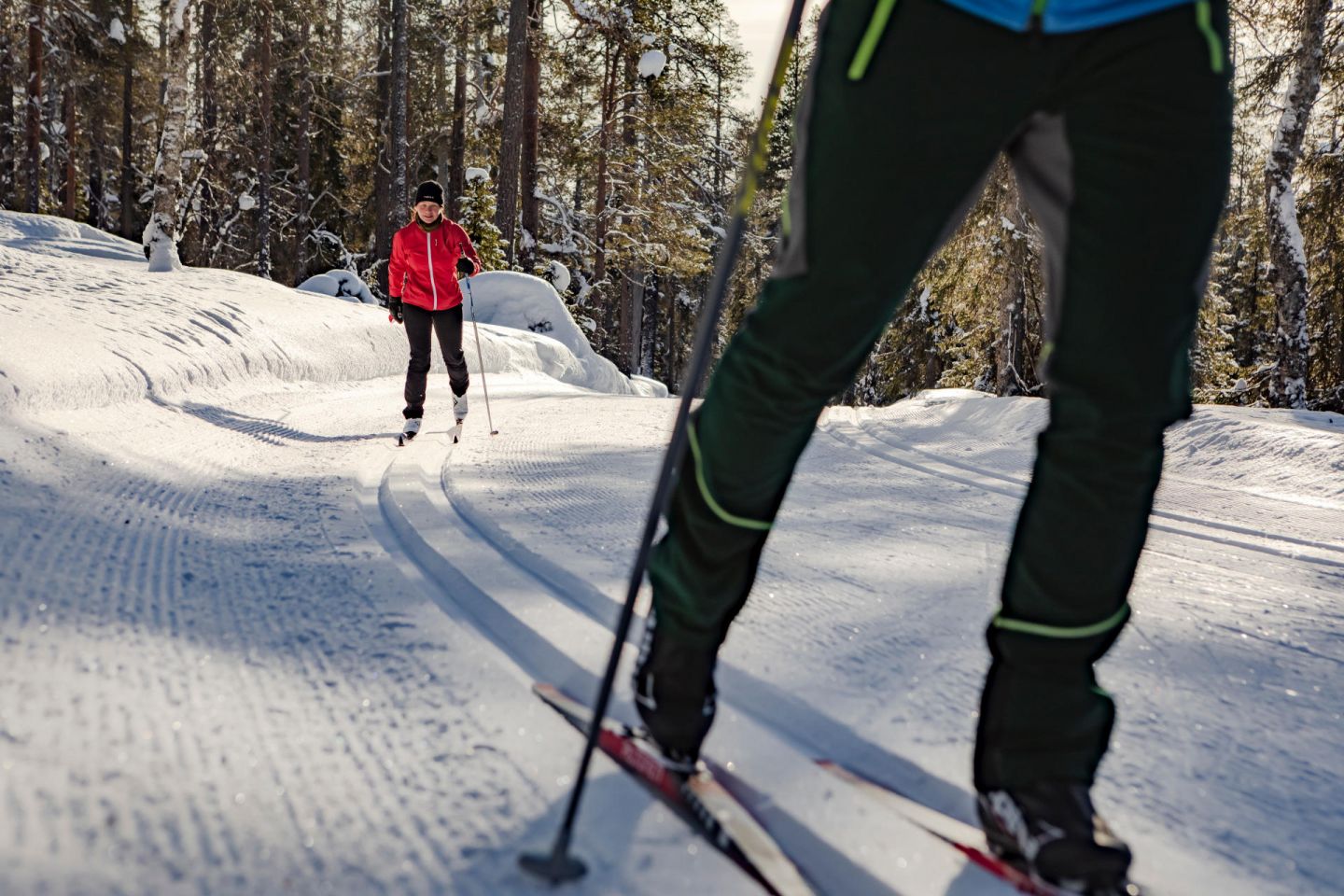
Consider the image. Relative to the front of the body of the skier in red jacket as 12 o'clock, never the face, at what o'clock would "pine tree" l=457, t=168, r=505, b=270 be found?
The pine tree is roughly at 6 o'clock from the skier in red jacket.

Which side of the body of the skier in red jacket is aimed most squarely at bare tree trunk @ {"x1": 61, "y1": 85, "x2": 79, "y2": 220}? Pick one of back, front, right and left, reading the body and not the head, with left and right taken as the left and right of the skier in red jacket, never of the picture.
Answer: back

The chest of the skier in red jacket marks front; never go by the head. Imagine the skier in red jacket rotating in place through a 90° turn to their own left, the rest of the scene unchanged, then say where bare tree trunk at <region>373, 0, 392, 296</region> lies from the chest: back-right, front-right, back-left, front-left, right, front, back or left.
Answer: left

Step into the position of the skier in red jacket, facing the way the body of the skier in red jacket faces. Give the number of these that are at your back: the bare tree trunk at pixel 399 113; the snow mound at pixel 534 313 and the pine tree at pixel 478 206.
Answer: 3

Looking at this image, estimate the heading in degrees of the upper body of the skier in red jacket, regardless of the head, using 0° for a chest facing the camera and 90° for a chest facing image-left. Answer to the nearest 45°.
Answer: approximately 0°

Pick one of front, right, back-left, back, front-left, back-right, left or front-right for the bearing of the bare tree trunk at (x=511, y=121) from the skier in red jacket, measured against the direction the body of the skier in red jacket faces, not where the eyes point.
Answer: back

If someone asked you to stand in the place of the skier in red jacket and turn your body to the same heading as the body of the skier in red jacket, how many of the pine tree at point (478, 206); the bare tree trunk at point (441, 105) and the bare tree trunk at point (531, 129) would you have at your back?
3

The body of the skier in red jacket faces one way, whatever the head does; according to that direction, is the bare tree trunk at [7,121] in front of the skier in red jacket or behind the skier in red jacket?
behind

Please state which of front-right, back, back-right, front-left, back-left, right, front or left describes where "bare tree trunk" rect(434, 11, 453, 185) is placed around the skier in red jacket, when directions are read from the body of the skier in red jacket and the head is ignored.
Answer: back

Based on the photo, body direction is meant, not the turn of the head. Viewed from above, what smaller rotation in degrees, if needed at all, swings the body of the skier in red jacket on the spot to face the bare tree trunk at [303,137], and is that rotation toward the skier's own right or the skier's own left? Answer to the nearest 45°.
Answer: approximately 180°

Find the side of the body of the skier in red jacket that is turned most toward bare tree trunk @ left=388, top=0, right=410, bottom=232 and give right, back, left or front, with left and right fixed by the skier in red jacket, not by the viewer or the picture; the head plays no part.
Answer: back

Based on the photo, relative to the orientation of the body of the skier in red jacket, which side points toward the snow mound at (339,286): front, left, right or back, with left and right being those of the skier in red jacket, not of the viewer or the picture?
back
